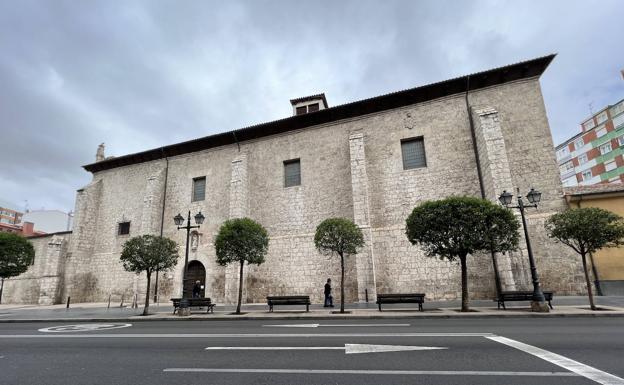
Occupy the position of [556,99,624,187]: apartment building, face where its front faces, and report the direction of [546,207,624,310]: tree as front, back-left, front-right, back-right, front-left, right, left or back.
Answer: front-left

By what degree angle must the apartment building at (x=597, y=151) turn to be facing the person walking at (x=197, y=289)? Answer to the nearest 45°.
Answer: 0° — it already faces them

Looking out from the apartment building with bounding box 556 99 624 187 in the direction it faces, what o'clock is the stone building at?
The stone building is roughly at 11 o'clock from the apartment building.

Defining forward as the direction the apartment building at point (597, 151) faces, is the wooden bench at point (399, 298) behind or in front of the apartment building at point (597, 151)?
in front

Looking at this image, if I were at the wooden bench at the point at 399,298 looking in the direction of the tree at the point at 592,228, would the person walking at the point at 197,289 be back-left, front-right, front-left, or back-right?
back-left

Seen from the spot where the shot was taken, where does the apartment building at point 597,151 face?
facing the viewer and to the left of the viewer

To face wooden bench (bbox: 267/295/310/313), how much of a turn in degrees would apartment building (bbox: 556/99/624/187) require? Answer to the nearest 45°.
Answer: approximately 45° to its left
